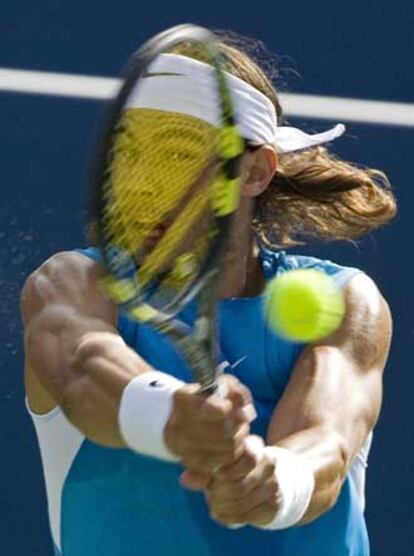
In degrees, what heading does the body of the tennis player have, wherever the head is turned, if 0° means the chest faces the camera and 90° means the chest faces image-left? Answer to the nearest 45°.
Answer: approximately 0°
